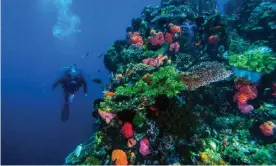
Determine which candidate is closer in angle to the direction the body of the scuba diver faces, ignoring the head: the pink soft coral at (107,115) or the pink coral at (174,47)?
the pink soft coral

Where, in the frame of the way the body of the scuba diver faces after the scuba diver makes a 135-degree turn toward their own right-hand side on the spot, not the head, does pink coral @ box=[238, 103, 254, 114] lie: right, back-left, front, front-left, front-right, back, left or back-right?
back

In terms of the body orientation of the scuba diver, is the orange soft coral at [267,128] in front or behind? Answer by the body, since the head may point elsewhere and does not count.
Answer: in front

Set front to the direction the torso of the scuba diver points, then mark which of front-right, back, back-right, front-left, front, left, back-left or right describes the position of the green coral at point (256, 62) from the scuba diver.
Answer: front-left

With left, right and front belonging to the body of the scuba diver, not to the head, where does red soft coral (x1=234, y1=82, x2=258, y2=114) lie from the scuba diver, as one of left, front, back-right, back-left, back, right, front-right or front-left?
front-left

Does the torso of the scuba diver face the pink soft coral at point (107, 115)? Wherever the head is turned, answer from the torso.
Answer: yes

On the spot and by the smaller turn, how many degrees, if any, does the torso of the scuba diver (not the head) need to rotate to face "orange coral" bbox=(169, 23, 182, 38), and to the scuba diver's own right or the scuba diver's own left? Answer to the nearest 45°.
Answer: approximately 45° to the scuba diver's own left

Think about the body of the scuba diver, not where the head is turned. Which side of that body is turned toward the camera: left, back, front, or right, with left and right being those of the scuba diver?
front

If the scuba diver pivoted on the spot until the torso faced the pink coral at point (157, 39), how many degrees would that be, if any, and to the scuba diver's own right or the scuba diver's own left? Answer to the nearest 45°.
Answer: approximately 45° to the scuba diver's own left

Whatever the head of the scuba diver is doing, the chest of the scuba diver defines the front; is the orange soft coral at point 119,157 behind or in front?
in front

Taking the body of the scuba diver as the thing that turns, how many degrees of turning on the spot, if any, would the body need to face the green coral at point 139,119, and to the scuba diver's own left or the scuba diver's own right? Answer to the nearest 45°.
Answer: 0° — they already face it

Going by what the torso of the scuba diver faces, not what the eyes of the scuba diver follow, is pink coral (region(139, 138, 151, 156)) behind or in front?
in front
